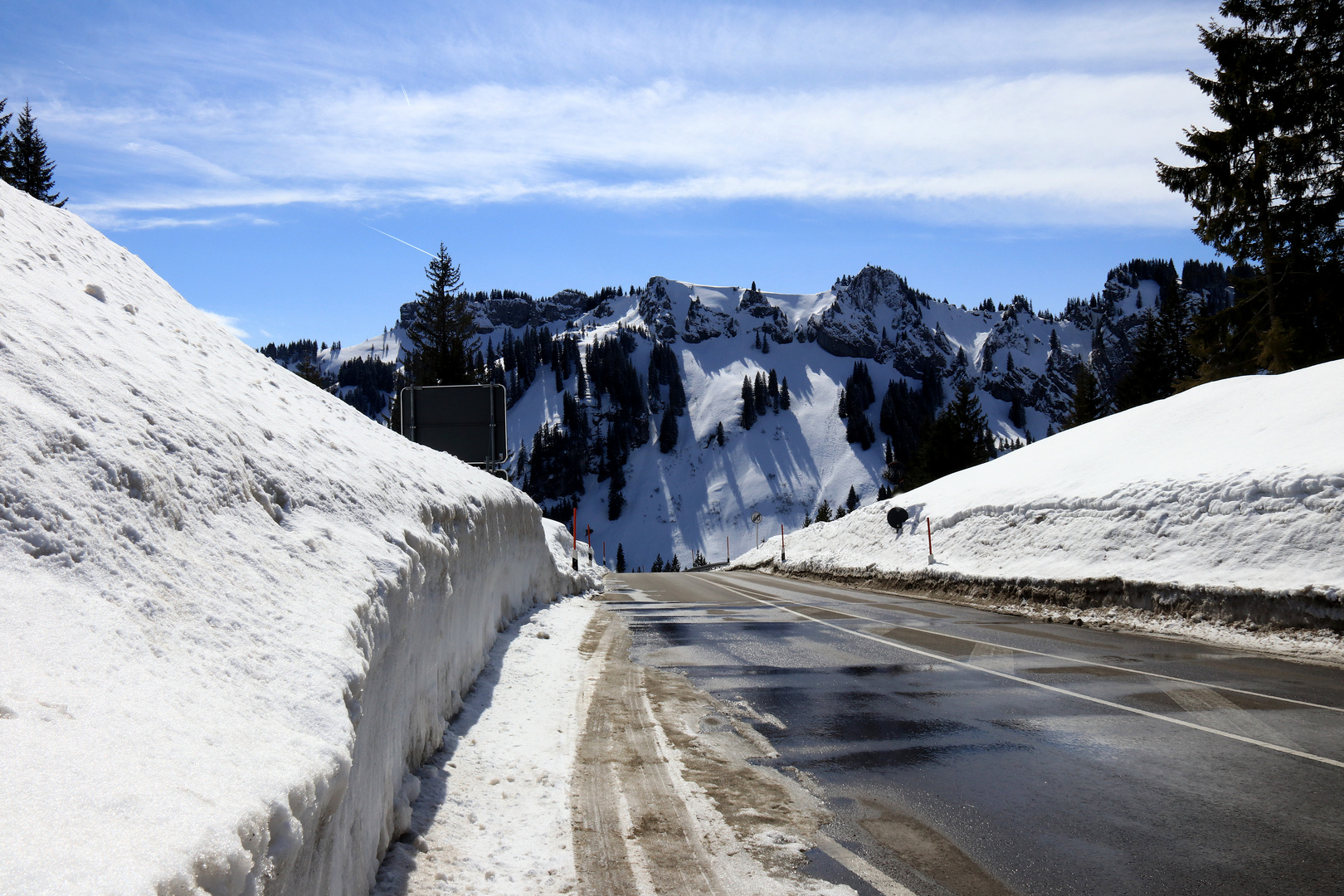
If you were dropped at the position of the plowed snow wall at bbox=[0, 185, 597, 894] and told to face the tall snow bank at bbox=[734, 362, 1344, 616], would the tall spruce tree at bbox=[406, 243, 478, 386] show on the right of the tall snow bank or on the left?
left

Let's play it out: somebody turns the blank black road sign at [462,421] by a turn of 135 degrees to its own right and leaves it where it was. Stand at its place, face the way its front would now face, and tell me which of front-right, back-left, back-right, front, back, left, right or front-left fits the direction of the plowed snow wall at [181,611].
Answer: front-right

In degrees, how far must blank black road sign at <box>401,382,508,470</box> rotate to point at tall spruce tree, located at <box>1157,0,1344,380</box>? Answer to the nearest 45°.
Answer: approximately 90° to its right

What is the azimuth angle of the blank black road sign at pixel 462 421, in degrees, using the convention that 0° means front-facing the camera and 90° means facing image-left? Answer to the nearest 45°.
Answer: approximately 180°

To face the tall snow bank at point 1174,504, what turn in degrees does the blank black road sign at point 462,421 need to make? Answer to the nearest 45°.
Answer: approximately 90° to its right
